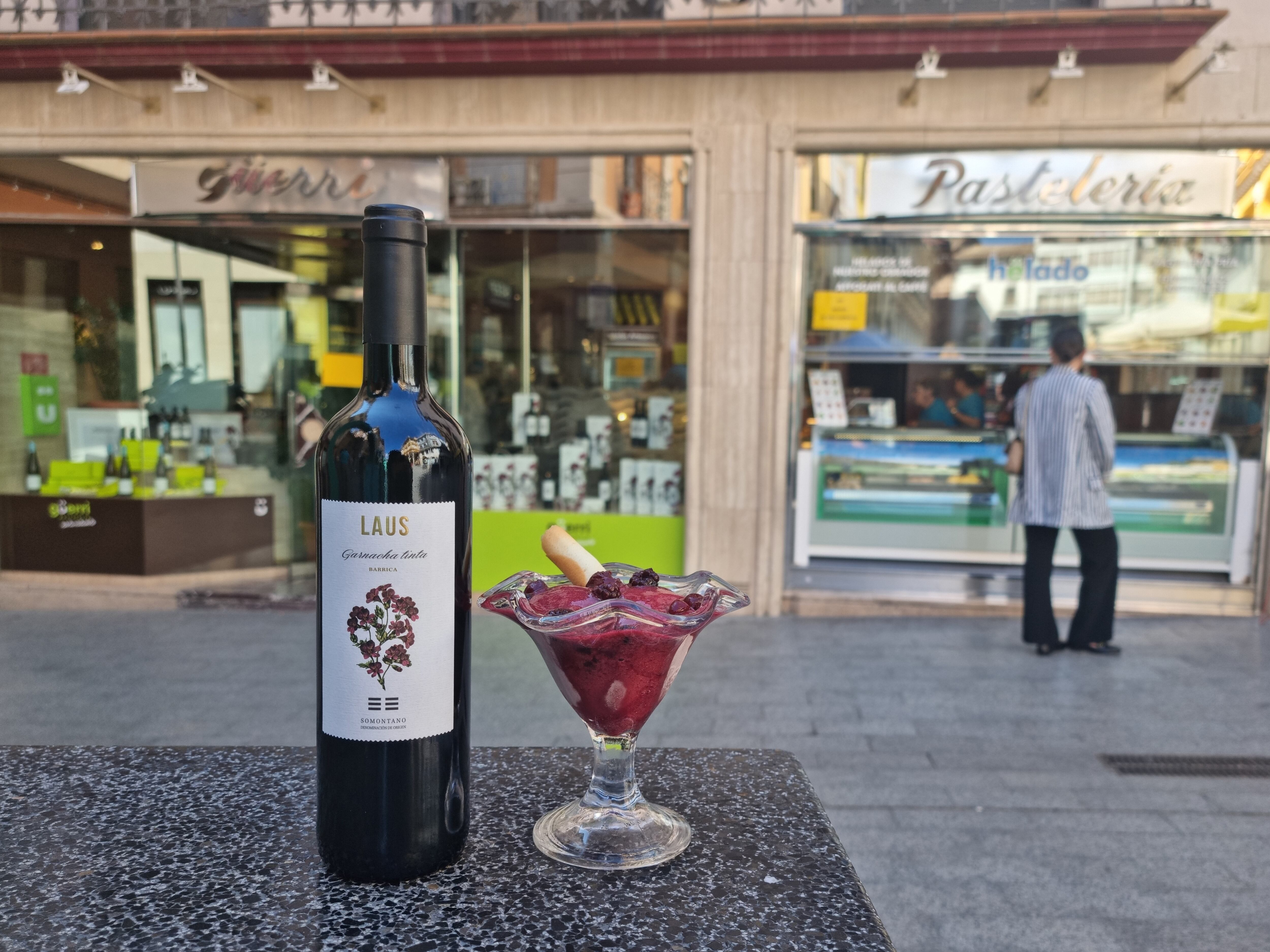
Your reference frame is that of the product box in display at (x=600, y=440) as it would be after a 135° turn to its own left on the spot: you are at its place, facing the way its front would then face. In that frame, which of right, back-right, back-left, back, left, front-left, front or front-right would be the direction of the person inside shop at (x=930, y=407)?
front-right

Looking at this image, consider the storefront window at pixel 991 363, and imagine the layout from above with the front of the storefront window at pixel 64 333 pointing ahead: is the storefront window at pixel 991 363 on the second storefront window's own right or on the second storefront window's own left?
on the second storefront window's own left

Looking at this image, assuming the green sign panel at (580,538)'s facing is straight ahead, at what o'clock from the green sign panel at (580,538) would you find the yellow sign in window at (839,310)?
The yellow sign in window is roughly at 9 o'clock from the green sign panel.

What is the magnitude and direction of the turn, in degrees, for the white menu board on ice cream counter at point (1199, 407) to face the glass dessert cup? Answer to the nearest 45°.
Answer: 0° — it already faces it
